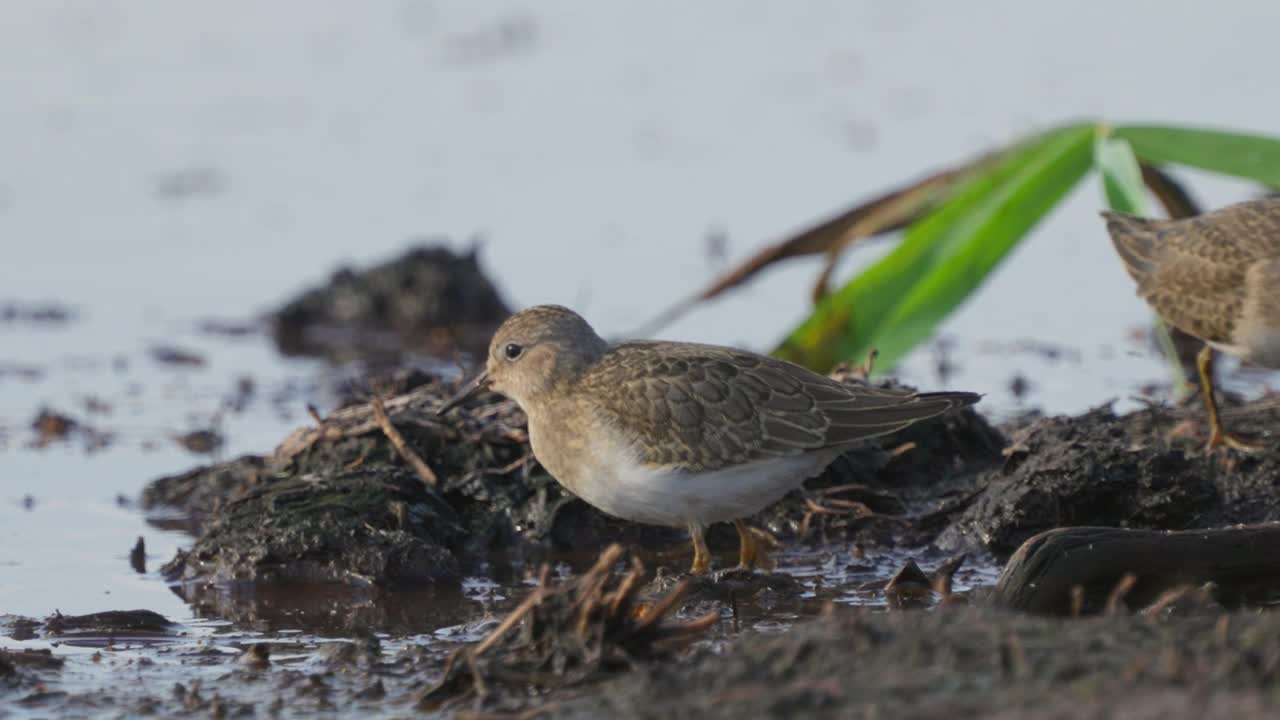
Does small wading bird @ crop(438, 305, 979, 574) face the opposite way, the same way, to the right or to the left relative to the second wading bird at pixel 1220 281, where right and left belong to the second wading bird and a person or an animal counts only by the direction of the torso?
the opposite way

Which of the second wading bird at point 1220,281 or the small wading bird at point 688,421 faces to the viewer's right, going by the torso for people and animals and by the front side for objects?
the second wading bird

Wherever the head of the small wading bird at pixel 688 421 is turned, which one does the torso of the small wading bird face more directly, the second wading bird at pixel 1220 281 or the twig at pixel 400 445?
the twig

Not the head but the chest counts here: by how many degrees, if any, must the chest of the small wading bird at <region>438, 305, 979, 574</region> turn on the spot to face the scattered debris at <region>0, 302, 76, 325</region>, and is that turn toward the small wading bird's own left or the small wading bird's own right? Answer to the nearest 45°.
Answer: approximately 45° to the small wading bird's own right

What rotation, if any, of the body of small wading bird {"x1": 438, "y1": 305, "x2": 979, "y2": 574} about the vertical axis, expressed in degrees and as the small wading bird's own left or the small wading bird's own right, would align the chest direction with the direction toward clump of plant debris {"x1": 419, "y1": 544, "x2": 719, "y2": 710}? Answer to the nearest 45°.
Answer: approximately 90° to the small wading bird's own left

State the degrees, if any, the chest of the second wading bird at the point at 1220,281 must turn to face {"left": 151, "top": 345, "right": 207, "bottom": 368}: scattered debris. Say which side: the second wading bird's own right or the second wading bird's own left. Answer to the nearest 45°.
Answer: approximately 180°

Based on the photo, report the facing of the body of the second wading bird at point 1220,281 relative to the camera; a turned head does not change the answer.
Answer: to the viewer's right

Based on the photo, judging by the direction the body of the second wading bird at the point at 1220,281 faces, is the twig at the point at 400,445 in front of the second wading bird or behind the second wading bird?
behind

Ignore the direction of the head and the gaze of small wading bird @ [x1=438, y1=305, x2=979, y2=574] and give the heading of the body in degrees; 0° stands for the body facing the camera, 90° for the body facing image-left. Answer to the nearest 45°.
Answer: approximately 90°

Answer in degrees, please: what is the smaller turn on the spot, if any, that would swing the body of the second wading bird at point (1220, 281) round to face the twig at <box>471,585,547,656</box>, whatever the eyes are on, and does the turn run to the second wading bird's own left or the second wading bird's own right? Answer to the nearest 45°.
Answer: approximately 135° to the second wading bird's own right

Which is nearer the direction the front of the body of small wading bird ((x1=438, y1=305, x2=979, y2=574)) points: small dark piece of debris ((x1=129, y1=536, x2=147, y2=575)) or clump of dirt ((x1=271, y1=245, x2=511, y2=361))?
the small dark piece of debris

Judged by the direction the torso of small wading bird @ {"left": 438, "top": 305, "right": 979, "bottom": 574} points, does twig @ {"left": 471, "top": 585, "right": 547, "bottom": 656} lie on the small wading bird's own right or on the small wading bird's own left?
on the small wading bird's own left
